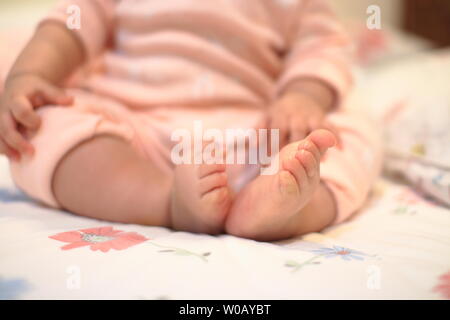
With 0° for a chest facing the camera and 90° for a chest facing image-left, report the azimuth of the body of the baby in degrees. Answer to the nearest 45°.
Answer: approximately 0°
